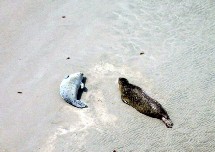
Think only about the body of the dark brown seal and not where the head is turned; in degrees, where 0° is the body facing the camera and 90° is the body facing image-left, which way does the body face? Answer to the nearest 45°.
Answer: approximately 135°

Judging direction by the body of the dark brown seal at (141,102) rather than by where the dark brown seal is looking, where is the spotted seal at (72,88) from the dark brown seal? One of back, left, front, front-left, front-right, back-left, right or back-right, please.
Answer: front-left
